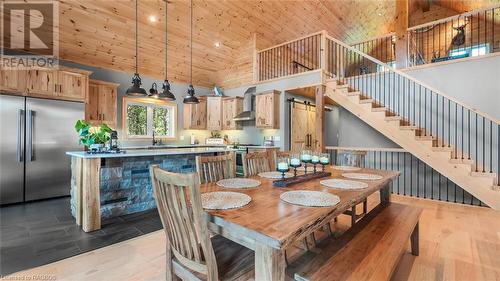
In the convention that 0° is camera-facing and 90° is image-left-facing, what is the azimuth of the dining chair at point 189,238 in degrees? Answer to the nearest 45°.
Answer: approximately 225°

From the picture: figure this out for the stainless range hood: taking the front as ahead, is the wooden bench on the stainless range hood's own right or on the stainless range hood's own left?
on the stainless range hood's own left

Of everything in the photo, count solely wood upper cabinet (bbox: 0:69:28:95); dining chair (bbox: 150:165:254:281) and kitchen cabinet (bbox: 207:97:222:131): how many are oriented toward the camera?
2

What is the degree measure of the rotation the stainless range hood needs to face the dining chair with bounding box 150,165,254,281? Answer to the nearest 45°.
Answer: approximately 45° to its left

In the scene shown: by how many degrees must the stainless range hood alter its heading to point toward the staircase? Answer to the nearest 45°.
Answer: approximately 90° to its left

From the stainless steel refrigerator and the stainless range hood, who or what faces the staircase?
the stainless steel refrigerator

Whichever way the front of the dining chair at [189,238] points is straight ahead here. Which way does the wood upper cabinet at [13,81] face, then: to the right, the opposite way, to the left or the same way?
to the right

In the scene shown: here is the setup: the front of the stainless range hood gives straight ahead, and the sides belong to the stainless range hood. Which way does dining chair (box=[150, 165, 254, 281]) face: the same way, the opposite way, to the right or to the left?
the opposite way

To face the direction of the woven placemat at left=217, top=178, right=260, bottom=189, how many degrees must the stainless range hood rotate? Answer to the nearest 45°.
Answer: approximately 45° to its left

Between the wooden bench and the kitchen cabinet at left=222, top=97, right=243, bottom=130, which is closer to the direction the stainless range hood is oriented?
the wooden bench

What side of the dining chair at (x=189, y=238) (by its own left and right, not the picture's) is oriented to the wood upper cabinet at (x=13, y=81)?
left

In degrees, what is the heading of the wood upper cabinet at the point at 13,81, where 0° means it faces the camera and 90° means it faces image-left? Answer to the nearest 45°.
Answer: approximately 0°

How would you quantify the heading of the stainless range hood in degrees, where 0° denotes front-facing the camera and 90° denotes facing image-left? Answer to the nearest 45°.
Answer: approximately 45°

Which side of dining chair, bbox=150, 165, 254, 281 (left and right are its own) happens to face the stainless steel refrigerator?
left
